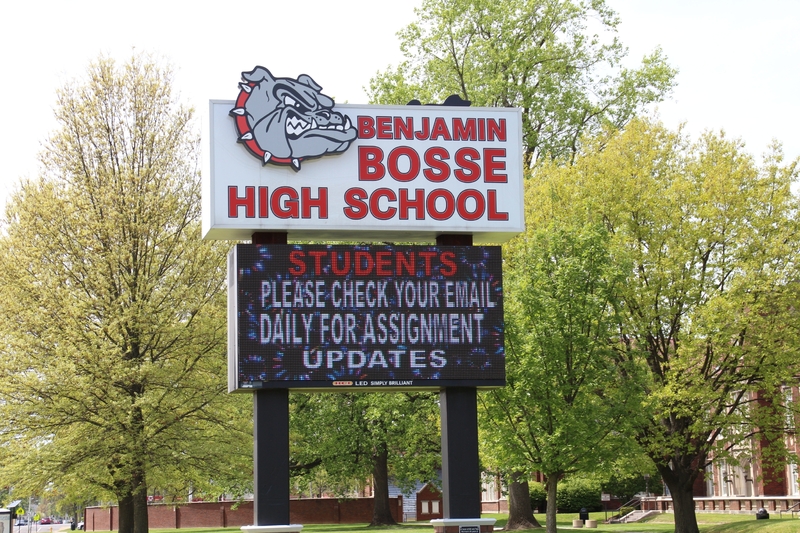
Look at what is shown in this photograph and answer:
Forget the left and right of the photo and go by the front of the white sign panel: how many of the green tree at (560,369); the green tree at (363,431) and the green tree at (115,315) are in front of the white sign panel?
0

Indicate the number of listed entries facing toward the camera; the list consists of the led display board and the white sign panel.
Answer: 2

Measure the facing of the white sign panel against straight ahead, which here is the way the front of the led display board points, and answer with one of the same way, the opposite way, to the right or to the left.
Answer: the same way

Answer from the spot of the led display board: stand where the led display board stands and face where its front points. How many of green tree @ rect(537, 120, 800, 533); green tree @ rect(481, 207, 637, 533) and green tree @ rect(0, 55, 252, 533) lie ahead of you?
0

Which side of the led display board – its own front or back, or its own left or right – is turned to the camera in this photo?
front

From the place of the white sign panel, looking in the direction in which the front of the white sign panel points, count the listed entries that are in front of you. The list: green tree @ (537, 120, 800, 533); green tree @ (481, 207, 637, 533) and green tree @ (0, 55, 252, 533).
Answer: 0

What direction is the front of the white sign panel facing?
toward the camera

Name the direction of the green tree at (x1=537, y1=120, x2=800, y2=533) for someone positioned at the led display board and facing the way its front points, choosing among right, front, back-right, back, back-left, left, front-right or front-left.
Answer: back-left

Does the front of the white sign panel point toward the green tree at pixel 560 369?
no

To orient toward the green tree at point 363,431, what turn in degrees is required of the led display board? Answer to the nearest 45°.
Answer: approximately 180°

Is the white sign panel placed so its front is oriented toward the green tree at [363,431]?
no
